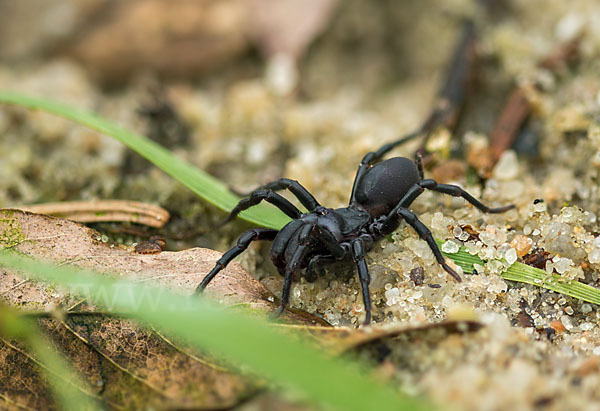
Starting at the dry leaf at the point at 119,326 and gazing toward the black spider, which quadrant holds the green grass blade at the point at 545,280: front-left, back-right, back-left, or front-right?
front-right

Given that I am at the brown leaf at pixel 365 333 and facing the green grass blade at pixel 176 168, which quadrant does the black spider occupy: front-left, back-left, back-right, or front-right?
front-right

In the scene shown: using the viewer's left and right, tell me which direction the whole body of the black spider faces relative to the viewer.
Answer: facing the viewer and to the left of the viewer

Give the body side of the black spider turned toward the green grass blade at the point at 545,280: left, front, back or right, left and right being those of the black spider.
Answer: left

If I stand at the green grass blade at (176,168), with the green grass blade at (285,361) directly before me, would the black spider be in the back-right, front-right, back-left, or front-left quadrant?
front-left

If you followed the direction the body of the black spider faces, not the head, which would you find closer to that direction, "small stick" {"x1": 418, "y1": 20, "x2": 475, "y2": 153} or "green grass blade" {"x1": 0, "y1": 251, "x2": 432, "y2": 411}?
the green grass blade

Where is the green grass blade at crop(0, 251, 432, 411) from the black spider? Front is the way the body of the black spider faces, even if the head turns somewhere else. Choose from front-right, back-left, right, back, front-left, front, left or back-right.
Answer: front-left

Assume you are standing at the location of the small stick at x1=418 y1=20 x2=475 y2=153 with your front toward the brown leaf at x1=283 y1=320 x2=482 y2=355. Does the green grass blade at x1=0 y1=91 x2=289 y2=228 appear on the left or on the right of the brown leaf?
right

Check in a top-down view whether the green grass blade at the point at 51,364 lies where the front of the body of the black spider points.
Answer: yes

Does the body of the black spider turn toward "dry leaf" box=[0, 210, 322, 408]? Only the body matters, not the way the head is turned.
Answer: yes

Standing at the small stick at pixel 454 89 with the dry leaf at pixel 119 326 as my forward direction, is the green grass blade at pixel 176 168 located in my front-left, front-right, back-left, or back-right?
front-right

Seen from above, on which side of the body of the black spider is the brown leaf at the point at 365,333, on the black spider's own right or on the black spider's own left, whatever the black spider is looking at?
on the black spider's own left
